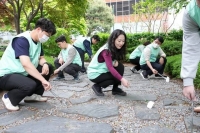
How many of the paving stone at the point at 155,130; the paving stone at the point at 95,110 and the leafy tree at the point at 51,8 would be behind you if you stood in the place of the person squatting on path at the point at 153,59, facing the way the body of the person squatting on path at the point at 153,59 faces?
1

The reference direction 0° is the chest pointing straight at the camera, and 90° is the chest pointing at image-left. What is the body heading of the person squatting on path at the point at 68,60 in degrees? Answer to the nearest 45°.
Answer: approximately 90°

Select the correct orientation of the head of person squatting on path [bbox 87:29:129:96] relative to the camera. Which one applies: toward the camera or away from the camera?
toward the camera

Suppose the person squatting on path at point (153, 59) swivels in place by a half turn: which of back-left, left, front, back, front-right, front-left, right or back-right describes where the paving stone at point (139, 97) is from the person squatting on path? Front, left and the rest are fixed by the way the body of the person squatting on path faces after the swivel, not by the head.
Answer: back-left

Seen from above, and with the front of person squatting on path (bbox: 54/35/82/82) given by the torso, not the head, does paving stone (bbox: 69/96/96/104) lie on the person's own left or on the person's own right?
on the person's own left

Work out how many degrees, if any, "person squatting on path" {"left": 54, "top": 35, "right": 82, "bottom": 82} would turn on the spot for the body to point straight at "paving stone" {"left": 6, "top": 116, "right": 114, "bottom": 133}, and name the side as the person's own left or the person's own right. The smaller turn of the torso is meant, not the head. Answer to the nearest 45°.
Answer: approximately 90° to the person's own left

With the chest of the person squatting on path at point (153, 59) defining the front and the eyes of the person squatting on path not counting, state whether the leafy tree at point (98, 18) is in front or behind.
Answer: behind

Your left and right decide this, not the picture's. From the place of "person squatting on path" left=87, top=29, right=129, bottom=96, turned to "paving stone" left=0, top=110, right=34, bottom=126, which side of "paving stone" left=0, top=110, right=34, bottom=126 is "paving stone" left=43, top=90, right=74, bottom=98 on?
right

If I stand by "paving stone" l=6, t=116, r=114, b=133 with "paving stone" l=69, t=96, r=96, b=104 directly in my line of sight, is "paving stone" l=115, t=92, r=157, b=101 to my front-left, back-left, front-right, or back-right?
front-right

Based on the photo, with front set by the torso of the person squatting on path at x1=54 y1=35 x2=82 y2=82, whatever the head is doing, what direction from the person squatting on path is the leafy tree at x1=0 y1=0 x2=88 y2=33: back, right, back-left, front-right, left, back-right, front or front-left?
right

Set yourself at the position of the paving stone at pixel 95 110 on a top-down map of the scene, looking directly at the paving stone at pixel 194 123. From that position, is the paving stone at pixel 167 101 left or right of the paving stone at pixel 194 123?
left
